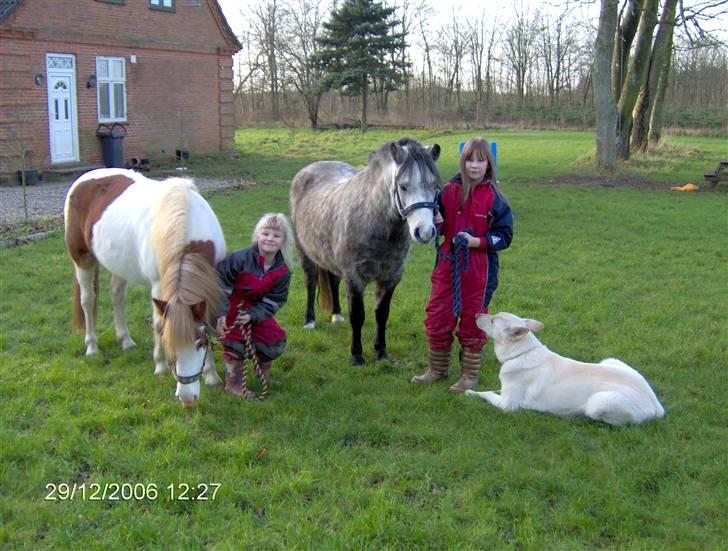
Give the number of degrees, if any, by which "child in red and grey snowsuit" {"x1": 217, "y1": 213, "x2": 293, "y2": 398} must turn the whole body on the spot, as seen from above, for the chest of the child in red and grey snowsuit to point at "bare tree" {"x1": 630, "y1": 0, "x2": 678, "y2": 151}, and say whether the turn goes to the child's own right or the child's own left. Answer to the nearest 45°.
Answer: approximately 135° to the child's own left

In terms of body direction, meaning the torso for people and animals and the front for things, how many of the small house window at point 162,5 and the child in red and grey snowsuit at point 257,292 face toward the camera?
2

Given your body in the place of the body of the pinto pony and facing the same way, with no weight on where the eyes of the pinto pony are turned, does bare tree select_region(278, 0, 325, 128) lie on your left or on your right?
on your left

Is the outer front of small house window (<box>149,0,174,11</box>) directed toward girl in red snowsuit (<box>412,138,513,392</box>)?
yes

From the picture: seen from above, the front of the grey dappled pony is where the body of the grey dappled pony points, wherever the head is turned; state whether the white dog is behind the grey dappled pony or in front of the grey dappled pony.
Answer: in front

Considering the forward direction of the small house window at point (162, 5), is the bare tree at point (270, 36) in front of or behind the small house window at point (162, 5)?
behind

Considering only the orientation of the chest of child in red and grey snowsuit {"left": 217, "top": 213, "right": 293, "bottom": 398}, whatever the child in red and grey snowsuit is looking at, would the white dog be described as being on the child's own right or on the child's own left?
on the child's own left

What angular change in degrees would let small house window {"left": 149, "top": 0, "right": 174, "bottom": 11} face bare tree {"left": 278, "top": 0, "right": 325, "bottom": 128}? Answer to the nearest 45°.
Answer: approximately 180°

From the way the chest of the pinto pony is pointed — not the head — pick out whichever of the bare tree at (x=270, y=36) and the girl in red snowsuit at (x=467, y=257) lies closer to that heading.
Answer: the girl in red snowsuit
